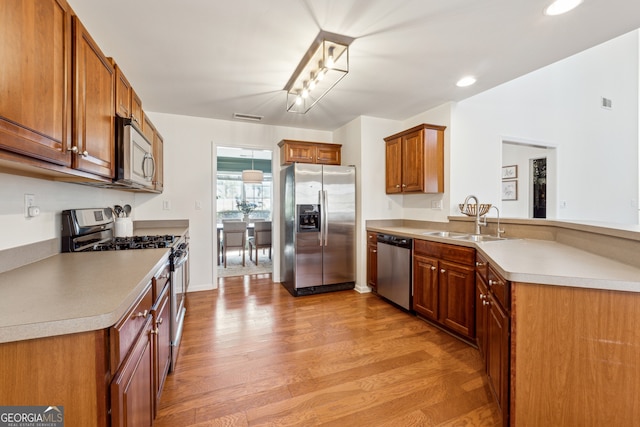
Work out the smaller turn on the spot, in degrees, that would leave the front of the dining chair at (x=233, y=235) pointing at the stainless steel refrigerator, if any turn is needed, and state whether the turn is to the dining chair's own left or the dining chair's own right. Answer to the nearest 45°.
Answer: approximately 135° to the dining chair's own right

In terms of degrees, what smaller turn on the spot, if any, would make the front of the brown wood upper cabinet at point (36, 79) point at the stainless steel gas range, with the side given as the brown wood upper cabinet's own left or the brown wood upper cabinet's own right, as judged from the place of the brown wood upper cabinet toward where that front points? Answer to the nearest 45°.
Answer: approximately 135° to the brown wood upper cabinet's own left

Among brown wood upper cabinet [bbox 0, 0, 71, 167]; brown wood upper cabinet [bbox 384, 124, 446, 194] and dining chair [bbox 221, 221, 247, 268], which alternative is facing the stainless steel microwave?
brown wood upper cabinet [bbox 384, 124, 446, 194]

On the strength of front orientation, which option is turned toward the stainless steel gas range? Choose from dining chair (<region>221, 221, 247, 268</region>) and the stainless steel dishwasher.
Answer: the stainless steel dishwasher

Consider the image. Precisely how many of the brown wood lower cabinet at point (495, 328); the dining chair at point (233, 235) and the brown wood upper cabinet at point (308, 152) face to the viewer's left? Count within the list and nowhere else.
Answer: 1

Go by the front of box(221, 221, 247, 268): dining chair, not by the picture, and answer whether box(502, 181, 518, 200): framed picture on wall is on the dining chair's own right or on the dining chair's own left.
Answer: on the dining chair's own right

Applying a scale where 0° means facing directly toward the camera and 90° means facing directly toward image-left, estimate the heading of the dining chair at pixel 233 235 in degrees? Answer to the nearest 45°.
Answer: approximately 180°

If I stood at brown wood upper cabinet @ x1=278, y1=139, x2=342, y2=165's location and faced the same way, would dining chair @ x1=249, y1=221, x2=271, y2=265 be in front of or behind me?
behind

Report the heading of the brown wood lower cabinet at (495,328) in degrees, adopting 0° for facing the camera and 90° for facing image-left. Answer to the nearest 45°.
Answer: approximately 90°

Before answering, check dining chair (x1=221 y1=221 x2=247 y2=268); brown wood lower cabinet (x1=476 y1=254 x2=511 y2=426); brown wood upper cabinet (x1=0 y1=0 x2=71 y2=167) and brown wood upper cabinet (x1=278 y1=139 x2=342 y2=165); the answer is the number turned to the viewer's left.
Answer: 1

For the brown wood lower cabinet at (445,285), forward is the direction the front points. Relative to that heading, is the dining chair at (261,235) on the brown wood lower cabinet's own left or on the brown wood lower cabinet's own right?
on the brown wood lower cabinet's own right
